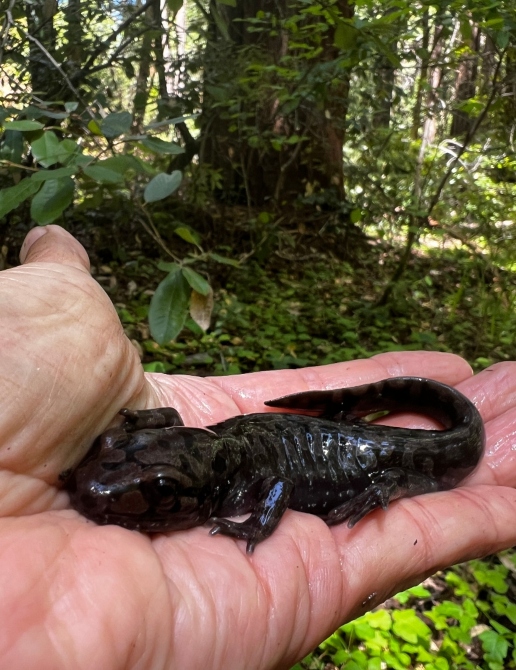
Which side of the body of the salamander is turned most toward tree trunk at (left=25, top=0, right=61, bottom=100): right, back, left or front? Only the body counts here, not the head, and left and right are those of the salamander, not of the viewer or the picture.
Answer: right
